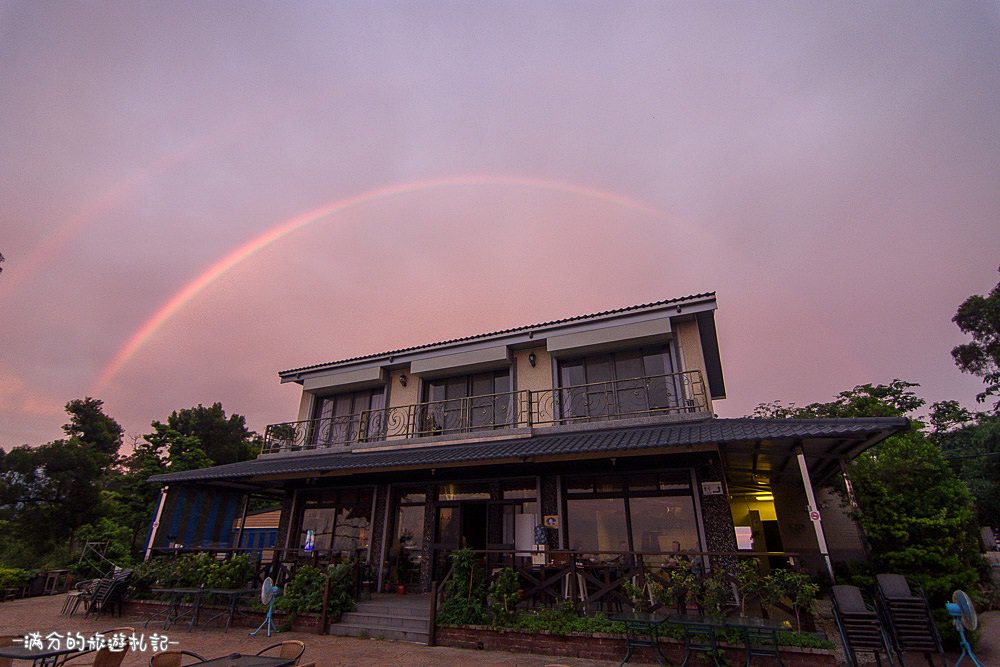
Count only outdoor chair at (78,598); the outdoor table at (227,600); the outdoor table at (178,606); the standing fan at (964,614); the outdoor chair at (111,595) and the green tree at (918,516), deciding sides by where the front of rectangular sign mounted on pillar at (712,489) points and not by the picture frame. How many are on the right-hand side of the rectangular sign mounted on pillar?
4

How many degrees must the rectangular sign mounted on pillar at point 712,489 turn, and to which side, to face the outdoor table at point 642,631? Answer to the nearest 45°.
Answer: approximately 45° to its right

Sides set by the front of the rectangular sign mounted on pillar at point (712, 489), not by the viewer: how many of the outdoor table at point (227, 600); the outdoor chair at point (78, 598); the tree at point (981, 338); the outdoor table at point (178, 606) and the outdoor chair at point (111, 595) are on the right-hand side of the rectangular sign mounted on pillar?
4

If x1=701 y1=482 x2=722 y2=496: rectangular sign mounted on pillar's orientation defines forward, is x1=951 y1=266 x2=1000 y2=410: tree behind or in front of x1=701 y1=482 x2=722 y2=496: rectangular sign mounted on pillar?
behind

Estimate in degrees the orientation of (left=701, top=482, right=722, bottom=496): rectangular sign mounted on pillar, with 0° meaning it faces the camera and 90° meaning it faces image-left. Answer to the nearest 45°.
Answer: approximately 0°

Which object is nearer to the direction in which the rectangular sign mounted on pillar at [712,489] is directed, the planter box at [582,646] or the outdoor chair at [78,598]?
the planter box

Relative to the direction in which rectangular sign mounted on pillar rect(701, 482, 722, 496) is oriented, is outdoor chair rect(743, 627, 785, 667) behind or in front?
in front

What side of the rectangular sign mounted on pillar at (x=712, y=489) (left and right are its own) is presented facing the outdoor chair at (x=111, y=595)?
right

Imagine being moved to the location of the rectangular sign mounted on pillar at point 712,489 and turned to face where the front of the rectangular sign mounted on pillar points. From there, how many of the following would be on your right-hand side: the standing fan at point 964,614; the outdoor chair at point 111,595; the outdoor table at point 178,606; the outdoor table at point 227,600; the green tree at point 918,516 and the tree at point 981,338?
3

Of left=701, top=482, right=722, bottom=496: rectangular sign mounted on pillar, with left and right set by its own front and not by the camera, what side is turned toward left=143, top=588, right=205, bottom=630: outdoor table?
right

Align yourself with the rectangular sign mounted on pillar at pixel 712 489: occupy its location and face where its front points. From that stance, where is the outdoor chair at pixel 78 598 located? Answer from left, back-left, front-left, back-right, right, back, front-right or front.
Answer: right

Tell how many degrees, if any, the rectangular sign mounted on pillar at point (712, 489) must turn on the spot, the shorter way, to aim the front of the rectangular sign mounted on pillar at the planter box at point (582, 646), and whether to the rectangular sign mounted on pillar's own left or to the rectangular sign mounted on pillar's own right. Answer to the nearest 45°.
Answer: approximately 45° to the rectangular sign mounted on pillar's own right

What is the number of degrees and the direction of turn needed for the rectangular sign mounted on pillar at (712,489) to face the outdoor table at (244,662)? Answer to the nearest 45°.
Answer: approximately 45° to its right

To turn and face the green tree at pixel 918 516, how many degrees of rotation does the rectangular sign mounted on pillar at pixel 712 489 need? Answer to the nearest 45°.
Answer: approximately 90° to its left
